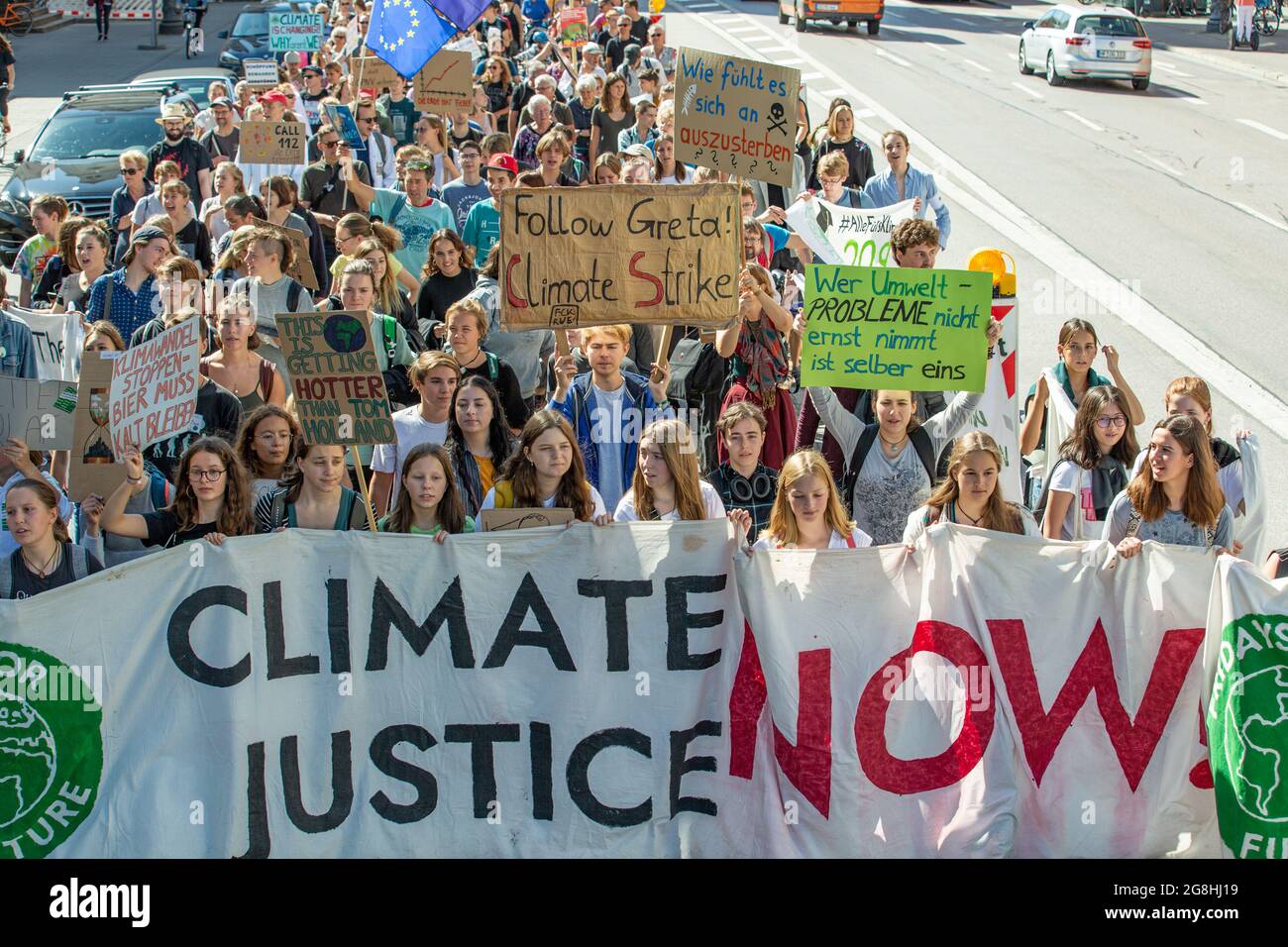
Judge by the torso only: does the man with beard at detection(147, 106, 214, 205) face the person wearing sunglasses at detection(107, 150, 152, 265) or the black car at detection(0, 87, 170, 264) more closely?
the person wearing sunglasses

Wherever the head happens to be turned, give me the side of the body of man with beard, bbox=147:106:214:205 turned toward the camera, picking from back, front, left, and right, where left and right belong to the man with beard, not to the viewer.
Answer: front

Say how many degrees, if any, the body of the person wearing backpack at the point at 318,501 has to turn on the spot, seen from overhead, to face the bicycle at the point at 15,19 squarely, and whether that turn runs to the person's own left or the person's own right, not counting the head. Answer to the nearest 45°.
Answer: approximately 180°

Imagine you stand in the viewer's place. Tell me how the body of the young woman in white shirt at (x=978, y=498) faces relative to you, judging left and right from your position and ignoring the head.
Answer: facing the viewer

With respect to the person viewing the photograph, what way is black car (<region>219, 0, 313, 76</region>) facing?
facing the viewer and to the left of the viewer

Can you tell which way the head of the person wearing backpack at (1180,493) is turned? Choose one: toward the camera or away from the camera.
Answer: toward the camera

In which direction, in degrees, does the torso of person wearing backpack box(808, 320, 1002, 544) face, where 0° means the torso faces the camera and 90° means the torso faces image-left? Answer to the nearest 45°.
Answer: approximately 0°

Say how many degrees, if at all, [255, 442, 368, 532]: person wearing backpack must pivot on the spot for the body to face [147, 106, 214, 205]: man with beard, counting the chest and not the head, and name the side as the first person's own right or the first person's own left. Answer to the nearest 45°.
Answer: approximately 180°

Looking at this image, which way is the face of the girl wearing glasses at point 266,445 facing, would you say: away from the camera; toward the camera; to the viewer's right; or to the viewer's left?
toward the camera

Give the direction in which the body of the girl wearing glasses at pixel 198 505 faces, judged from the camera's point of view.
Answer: toward the camera

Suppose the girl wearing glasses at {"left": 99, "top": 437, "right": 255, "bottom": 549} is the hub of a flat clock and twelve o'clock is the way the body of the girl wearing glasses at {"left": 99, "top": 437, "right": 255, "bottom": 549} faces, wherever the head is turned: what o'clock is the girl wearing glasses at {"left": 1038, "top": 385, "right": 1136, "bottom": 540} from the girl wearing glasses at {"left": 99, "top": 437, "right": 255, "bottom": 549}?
the girl wearing glasses at {"left": 1038, "top": 385, "right": 1136, "bottom": 540} is roughly at 9 o'clock from the girl wearing glasses at {"left": 99, "top": 437, "right": 255, "bottom": 549}.

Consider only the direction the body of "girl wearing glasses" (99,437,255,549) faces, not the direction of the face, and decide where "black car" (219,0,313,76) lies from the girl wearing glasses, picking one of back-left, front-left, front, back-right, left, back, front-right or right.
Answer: back
